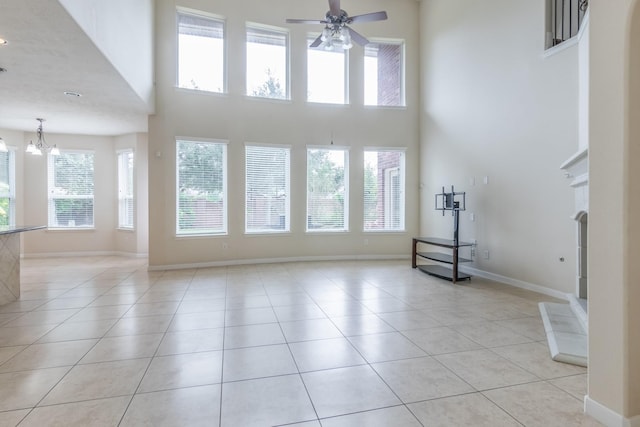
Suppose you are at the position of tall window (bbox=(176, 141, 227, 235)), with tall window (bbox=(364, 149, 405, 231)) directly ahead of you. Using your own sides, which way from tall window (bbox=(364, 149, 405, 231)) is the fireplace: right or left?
right

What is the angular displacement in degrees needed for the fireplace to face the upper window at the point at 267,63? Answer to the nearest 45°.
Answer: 0° — it already faces it

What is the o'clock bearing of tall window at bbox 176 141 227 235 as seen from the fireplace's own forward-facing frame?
The tall window is roughly at 12 o'clock from the fireplace.

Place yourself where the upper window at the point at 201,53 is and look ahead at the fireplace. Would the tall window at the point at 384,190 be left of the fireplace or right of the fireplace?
left

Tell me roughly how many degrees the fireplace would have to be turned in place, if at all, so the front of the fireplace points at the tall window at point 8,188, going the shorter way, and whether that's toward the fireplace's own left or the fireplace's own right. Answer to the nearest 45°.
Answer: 0° — it already faces it

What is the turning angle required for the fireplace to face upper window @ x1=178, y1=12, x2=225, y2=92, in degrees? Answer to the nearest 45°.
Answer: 0° — it already faces it

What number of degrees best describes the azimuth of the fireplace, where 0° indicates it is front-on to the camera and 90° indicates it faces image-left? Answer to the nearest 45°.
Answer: approximately 90°

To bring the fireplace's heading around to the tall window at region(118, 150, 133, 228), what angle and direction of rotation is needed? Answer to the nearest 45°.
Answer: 0° — it already faces it

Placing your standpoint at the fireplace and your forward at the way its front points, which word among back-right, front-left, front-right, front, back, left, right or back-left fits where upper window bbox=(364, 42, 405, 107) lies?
front-right

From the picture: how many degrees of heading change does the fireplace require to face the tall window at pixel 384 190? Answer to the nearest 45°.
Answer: approximately 45° to its right

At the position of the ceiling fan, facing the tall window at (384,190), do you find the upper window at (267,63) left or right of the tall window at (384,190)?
left
